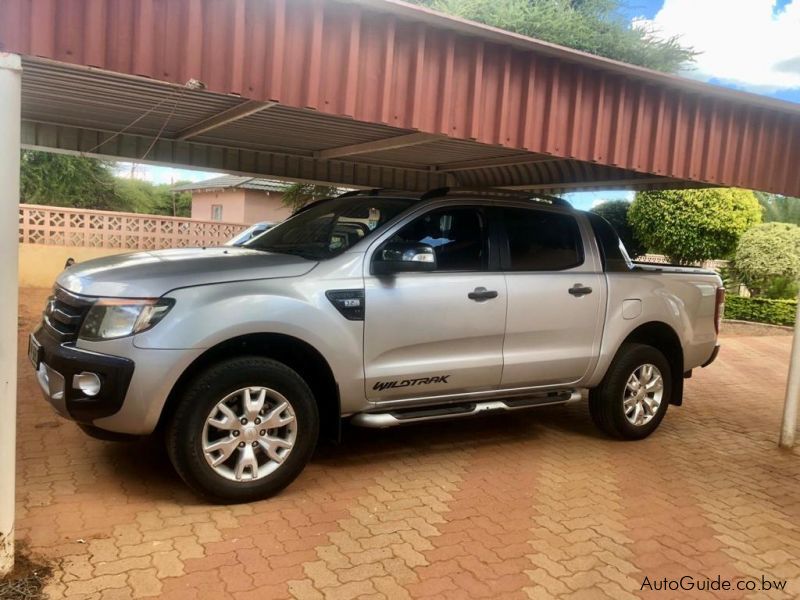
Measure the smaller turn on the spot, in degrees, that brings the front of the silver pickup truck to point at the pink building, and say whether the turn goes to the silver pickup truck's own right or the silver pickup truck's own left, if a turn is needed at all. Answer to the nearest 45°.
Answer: approximately 135° to the silver pickup truck's own right

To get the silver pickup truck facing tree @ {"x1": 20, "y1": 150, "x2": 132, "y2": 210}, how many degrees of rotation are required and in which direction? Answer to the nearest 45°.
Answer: approximately 90° to its right

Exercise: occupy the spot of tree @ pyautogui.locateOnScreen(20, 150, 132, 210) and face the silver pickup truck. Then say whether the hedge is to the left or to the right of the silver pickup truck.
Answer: left

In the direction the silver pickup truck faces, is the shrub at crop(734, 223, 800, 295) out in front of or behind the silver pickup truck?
behind

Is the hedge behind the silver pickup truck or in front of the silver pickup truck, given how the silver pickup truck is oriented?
behind

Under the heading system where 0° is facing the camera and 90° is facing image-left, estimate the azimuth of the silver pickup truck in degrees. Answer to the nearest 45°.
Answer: approximately 45°

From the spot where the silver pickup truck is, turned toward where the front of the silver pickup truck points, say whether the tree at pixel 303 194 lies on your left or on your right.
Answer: on your right
